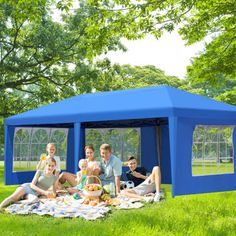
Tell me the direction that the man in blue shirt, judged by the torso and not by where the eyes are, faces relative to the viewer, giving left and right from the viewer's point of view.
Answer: facing the viewer and to the left of the viewer

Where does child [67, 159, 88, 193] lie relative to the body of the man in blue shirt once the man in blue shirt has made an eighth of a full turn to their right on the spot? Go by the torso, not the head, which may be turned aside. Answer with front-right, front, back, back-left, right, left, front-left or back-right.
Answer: front

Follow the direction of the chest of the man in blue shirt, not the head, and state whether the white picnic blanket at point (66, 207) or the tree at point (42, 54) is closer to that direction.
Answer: the white picnic blanket

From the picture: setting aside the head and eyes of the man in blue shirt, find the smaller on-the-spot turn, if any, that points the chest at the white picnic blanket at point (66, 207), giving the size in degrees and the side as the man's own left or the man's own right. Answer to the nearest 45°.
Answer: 0° — they already face it

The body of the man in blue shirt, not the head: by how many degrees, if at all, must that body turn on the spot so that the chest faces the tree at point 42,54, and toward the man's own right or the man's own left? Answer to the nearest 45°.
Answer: approximately 135° to the man's own right

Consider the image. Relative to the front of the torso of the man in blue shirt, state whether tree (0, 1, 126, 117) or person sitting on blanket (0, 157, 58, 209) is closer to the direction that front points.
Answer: the person sitting on blanket

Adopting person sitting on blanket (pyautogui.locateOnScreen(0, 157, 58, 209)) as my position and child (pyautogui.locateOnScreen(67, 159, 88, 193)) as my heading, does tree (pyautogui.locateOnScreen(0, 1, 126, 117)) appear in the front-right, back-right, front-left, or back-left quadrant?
front-left
